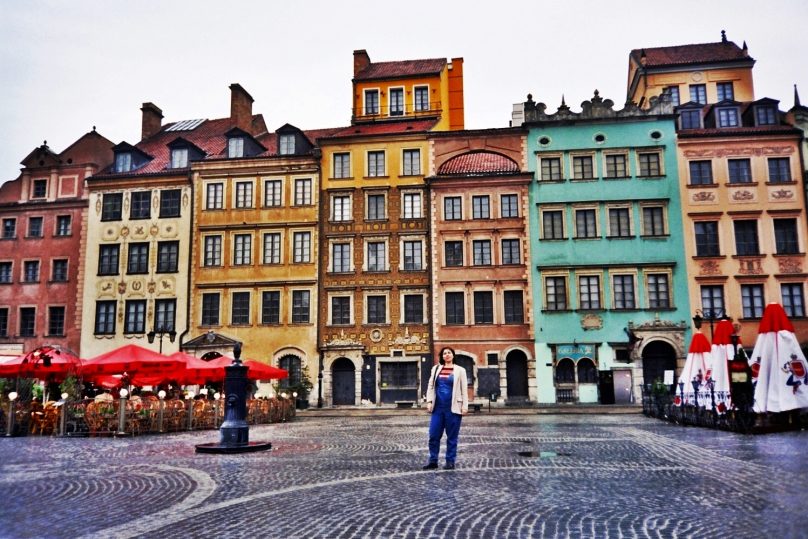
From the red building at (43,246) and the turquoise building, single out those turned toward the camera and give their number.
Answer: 2

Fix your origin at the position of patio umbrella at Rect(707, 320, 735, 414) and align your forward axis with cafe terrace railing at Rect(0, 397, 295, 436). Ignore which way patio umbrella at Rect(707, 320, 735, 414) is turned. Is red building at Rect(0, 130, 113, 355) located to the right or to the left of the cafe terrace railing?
right

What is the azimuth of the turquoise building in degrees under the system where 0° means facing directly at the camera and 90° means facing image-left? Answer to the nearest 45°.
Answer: approximately 0°

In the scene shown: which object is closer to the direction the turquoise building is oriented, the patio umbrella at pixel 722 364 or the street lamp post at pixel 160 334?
the patio umbrella

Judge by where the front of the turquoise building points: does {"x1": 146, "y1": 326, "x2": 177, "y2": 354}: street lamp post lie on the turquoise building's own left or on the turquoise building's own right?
on the turquoise building's own right

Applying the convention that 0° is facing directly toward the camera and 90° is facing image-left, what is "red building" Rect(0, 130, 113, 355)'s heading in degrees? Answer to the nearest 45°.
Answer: approximately 0°

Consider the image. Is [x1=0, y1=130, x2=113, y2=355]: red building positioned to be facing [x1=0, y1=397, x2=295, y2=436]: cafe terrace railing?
yes

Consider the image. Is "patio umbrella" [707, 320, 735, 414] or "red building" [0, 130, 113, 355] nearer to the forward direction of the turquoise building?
the patio umbrella

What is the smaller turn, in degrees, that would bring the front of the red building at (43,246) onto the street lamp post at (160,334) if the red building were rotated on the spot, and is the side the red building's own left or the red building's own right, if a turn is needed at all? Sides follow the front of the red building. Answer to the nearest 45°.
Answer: approximately 45° to the red building's own left

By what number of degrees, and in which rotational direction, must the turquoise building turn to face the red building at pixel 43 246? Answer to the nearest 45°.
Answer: approximately 90° to its right

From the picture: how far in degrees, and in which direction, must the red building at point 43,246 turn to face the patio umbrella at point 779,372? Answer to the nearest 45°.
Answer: approximately 45° to its left

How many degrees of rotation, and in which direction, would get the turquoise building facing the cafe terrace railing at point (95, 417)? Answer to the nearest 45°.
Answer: approximately 45° to its right
